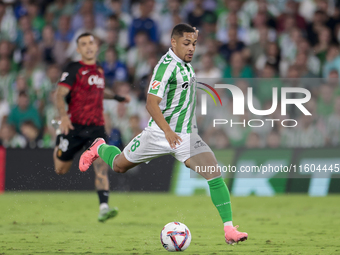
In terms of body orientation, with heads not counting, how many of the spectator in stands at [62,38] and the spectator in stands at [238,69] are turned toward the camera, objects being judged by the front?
2

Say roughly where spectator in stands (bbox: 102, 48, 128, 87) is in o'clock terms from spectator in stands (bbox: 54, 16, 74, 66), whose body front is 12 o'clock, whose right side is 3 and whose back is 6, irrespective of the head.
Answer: spectator in stands (bbox: 102, 48, 128, 87) is roughly at 11 o'clock from spectator in stands (bbox: 54, 16, 74, 66).

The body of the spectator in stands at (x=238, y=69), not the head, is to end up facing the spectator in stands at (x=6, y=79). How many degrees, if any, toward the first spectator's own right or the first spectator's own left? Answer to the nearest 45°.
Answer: approximately 90° to the first spectator's own right

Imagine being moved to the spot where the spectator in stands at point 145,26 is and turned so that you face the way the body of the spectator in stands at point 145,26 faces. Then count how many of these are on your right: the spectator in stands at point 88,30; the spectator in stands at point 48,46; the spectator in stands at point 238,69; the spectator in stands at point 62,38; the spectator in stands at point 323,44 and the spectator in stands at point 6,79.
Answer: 4

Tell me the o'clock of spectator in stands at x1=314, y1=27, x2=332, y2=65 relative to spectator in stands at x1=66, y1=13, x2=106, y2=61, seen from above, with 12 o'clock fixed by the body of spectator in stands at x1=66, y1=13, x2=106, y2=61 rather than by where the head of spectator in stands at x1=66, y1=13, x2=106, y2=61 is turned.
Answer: spectator in stands at x1=314, y1=27, x2=332, y2=65 is roughly at 10 o'clock from spectator in stands at x1=66, y1=13, x2=106, y2=61.

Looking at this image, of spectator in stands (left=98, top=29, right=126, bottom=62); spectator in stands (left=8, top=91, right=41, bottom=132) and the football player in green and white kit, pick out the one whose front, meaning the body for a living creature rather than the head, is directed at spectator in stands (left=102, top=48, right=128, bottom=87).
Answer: spectator in stands (left=98, top=29, right=126, bottom=62)

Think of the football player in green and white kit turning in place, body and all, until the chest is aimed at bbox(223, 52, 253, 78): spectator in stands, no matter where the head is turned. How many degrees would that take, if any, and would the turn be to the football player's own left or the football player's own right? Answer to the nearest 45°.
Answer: approximately 135° to the football player's own left

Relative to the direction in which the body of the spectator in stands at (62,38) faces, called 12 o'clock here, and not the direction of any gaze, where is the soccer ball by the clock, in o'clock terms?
The soccer ball is roughly at 12 o'clock from the spectator in stands.

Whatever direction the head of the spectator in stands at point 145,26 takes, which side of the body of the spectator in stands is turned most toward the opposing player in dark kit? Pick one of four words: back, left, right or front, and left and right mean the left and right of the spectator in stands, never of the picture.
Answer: front
